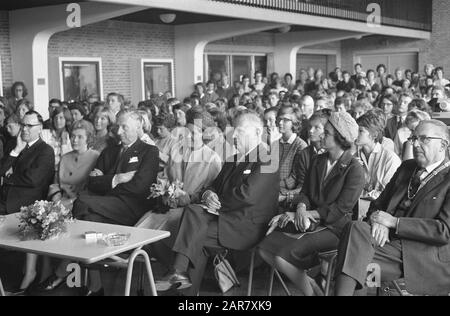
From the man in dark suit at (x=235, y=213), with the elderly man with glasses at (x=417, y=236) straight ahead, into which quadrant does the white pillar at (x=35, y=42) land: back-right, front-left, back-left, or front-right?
back-left

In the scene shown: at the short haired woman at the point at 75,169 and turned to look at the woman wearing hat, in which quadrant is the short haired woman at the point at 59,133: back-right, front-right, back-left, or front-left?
back-left

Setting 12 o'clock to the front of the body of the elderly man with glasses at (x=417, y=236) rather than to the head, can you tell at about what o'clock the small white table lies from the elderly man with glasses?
The small white table is roughly at 1 o'clock from the elderly man with glasses.

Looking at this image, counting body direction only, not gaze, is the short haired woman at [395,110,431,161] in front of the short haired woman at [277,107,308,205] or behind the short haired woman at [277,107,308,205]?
behind

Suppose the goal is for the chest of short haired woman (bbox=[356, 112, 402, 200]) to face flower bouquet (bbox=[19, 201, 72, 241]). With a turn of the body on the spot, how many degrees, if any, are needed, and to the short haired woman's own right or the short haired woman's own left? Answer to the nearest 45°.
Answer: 0° — they already face it

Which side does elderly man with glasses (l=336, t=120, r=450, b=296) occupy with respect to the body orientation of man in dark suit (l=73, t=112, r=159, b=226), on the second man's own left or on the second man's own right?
on the second man's own left

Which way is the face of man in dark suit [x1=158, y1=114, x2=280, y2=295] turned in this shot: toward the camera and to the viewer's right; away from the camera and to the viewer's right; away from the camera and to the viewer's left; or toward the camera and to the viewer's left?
toward the camera and to the viewer's left

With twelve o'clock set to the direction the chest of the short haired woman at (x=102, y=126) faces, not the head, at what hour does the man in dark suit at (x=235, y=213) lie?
The man in dark suit is roughly at 10 o'clock from the short haired woman.

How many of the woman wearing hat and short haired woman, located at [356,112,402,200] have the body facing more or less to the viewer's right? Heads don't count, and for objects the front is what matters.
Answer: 0

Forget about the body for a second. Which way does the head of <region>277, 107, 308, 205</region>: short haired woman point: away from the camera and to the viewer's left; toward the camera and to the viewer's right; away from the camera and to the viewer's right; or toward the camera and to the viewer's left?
toward the camera and to the viewer's left

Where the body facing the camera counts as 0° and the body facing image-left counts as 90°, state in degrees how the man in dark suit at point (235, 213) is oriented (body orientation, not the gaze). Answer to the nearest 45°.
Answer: approximately 45°

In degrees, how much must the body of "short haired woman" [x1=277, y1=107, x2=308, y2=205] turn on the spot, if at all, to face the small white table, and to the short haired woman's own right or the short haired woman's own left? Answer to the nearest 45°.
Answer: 0° — they already face it

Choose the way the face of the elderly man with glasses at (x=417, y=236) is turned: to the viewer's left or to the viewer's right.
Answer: to the viewer's left

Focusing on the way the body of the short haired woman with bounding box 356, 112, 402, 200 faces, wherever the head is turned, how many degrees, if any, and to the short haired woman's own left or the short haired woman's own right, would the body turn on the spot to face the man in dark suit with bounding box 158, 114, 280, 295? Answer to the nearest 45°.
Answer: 0° — they already face them
